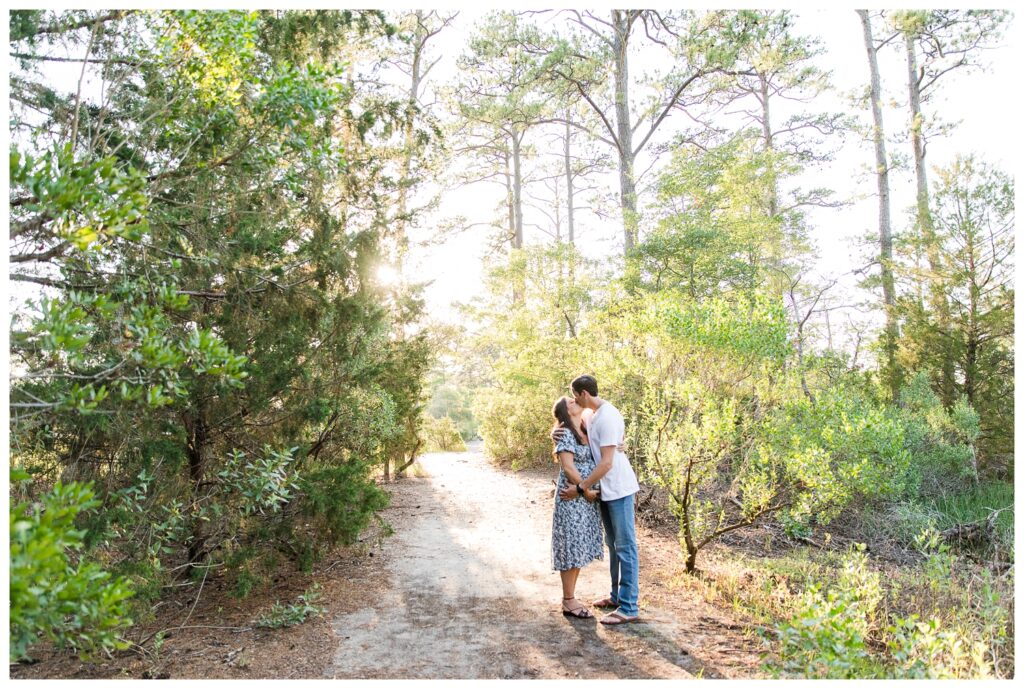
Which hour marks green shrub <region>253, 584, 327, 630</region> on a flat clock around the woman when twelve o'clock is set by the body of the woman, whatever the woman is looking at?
The green shrub is roughly at 6 o'clock from the woman.

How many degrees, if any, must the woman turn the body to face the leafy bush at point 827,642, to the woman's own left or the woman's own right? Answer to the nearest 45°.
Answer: approximately 45° to the woman's own right

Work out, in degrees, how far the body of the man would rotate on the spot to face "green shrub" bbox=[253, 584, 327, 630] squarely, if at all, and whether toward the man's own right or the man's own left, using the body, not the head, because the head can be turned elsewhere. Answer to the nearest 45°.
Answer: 0° — they already face it

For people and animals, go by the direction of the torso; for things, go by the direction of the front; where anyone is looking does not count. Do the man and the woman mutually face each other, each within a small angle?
yes

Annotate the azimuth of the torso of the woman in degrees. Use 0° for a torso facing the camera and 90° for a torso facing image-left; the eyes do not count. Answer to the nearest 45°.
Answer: approximately 270°

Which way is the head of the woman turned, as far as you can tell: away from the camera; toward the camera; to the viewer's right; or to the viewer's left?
to the viewer's right

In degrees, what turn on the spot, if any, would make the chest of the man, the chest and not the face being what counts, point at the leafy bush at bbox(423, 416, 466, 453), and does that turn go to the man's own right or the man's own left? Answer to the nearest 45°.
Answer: approximately 90° to the man's own right

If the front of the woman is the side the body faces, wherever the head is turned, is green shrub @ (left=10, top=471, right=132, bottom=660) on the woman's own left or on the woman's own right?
on the woman's own right

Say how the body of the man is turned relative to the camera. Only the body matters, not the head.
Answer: to the viewer's left

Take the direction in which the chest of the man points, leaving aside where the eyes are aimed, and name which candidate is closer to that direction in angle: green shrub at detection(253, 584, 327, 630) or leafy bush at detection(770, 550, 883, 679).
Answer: the green shrub

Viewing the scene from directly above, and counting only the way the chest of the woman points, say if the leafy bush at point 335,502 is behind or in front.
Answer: behind

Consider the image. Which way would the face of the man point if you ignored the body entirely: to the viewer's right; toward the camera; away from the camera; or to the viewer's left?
to the viewer's left

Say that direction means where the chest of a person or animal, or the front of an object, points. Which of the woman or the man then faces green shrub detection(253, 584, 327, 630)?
the man

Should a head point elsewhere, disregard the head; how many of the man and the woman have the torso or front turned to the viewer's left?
1

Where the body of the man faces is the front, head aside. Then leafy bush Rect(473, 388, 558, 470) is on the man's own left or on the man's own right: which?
on the man's own right

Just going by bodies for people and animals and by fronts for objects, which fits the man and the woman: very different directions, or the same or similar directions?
very different directions

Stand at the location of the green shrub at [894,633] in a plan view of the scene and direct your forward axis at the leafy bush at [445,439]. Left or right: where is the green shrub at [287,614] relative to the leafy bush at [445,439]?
left
